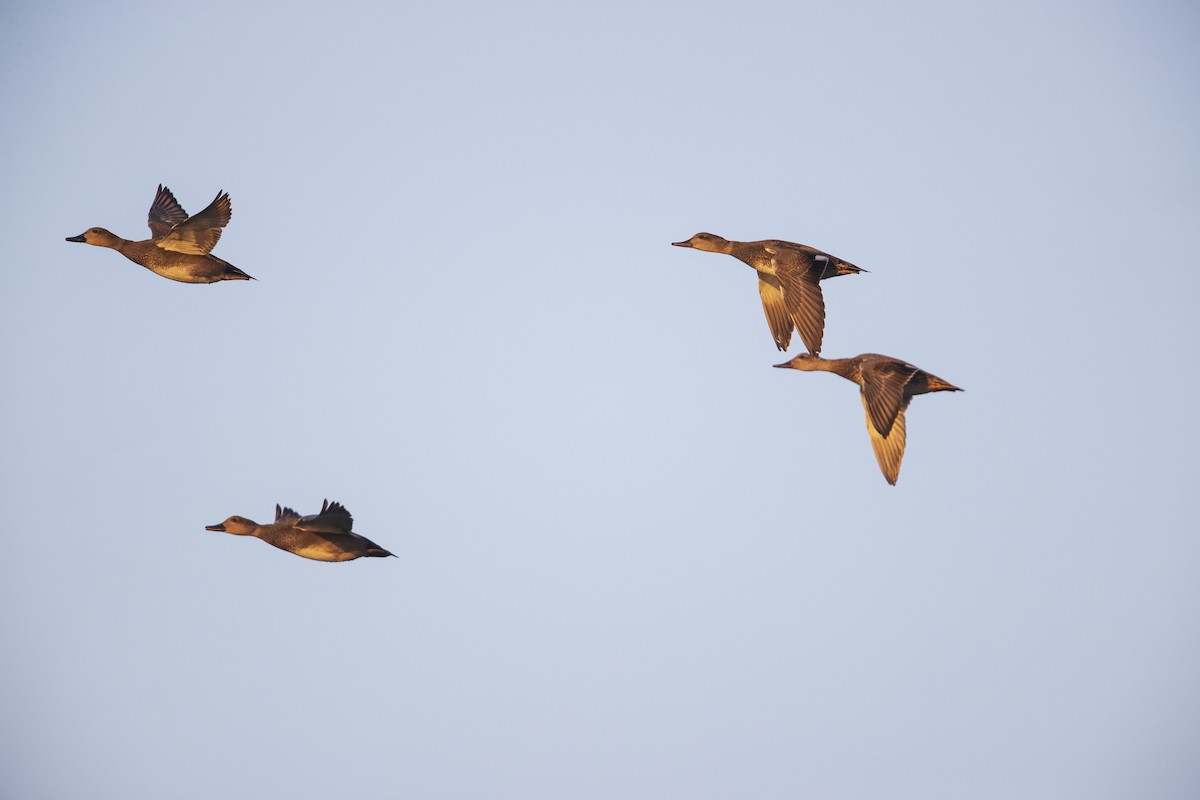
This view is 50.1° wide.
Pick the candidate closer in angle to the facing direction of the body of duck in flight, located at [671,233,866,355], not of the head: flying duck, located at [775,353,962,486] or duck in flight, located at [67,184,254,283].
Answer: the duck in flight

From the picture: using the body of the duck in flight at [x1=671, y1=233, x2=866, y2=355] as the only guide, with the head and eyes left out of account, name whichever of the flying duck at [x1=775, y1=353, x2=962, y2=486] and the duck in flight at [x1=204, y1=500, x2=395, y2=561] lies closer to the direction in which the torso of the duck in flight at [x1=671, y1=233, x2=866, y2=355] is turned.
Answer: the duck in flight

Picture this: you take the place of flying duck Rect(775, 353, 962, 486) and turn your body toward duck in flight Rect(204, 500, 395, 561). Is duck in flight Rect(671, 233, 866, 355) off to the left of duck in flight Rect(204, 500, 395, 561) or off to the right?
right

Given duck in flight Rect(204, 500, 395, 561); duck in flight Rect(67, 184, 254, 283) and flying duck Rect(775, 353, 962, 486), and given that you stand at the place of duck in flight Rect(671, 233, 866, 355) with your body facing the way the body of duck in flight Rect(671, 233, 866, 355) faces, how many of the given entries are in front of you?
2

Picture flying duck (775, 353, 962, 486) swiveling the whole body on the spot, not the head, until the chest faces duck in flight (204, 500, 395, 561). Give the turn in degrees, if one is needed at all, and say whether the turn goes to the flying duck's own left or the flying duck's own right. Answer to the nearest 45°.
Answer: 0° — it already faces it

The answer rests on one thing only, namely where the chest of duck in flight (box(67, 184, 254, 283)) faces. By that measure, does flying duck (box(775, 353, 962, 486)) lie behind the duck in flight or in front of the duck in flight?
behind

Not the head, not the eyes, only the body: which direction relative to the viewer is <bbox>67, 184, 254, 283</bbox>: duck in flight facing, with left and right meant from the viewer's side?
facing to the left of the viewer

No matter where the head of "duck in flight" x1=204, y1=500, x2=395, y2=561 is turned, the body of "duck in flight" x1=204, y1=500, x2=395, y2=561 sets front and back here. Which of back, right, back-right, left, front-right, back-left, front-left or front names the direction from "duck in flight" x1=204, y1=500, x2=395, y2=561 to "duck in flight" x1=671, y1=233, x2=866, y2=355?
back

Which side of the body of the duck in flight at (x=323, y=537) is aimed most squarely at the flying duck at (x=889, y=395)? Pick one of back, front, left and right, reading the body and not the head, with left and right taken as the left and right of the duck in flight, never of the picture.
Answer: back

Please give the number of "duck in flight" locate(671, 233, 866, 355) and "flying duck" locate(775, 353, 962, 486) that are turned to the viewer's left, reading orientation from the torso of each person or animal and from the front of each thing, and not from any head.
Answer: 2

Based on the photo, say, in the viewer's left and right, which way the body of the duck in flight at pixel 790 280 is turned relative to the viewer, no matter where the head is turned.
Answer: facing to the left of the viewer

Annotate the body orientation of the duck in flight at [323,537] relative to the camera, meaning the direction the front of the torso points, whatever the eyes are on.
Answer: to the viewer's left

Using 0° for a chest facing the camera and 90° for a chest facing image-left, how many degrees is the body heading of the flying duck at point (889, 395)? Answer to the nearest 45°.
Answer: approximately 90°

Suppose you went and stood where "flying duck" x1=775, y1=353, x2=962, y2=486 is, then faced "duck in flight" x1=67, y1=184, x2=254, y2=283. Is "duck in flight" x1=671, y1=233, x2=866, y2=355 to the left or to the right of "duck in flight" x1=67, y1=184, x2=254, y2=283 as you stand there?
right
